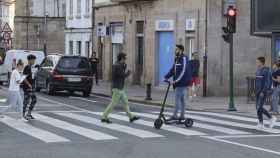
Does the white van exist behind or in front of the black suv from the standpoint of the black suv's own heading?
in front

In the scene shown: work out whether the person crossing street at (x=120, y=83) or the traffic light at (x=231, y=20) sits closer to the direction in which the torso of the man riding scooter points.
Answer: the person crossing street

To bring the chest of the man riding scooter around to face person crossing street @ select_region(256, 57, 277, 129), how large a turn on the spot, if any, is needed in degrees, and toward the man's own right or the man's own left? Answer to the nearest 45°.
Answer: approximately 180°

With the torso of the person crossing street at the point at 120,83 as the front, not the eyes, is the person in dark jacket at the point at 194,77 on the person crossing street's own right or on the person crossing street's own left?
on the person crossing street's own left

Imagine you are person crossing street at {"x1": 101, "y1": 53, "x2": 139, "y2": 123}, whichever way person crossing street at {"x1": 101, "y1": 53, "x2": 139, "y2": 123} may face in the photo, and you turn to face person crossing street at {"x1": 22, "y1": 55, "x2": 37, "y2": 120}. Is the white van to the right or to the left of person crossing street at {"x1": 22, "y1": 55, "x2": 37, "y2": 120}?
right

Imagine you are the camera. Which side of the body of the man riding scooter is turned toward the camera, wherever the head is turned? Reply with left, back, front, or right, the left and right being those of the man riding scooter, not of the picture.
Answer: left
